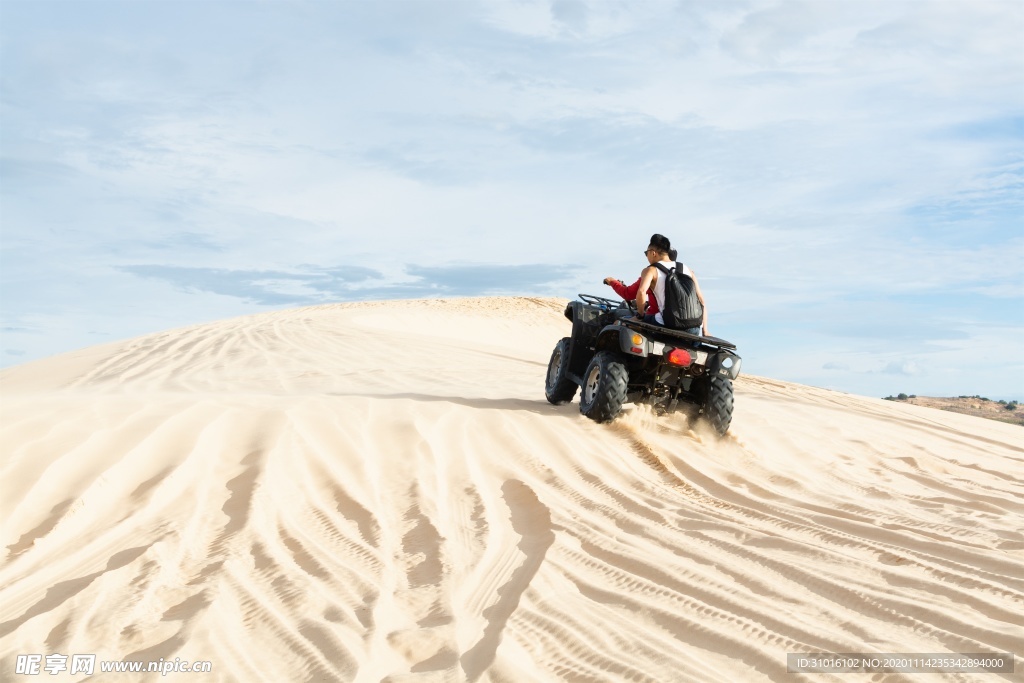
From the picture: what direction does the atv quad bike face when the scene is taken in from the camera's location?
facing away from the viewer and to the left of the viewer
